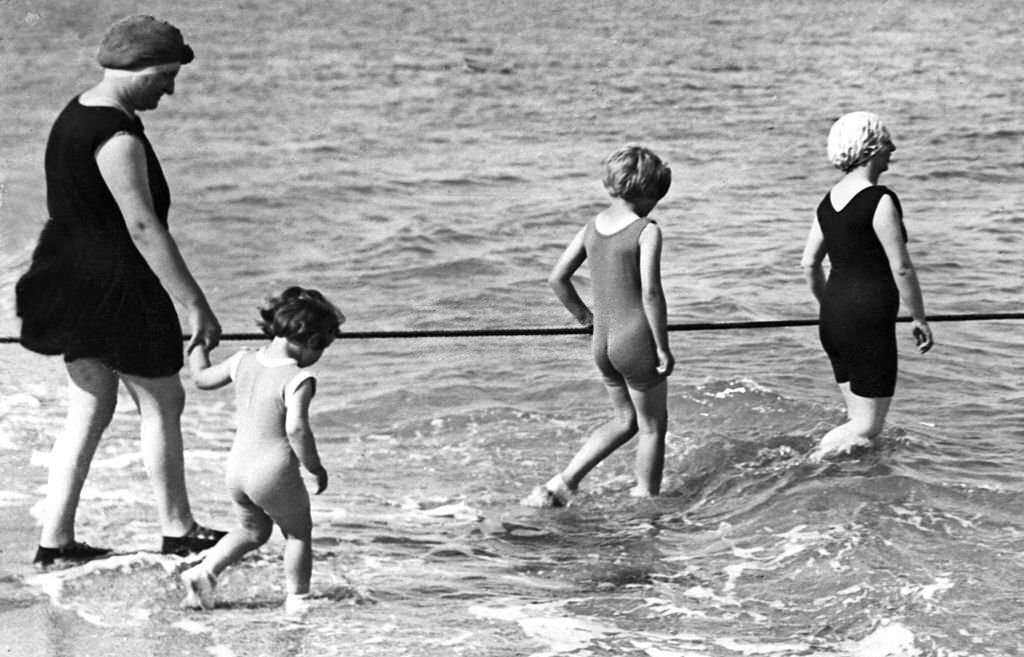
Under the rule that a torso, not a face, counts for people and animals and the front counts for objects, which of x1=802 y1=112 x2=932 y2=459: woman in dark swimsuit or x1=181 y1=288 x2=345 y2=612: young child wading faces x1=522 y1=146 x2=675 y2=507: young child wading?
x1=181 y1=288 x2=345 y2=612: young child wading

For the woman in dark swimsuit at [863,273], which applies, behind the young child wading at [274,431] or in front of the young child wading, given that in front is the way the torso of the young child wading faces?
in front

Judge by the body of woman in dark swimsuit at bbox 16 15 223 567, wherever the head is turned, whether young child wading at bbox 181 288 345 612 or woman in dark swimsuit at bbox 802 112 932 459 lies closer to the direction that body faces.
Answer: the woman in dark swimsuit

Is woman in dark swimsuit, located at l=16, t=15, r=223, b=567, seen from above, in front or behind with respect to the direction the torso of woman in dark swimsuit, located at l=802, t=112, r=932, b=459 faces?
behind

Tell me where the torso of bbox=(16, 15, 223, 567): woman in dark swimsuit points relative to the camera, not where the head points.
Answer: to the viewer's right

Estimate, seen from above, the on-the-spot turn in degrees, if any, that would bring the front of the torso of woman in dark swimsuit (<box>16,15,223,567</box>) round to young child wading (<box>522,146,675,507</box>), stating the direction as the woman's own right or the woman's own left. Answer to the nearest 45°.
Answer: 0° — they already face them

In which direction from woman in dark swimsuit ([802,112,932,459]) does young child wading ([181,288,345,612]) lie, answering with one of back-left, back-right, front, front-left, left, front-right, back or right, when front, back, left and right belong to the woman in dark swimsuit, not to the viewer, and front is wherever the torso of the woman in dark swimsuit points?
back

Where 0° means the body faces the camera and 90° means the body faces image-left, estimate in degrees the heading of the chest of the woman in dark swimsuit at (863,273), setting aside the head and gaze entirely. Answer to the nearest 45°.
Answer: approximately 225°

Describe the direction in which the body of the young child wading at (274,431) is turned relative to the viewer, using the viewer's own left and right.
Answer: facing away from the viewer and to the right of the viewer

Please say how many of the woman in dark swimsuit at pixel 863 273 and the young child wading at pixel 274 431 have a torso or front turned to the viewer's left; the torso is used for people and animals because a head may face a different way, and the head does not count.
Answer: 0

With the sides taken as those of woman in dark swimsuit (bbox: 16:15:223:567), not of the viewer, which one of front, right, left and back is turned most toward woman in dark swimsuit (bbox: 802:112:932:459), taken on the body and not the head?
front

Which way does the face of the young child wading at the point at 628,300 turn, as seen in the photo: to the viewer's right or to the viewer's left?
to the viewer's right

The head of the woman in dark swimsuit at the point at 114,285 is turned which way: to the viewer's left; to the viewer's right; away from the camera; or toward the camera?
to the viewer's right

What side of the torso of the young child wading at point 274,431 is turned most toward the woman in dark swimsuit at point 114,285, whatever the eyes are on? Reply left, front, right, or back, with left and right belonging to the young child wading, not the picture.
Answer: left

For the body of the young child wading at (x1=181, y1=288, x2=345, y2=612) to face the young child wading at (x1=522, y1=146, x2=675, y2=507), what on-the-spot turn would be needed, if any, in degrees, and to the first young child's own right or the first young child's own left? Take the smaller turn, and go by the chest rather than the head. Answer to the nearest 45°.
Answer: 0° — they already face them
